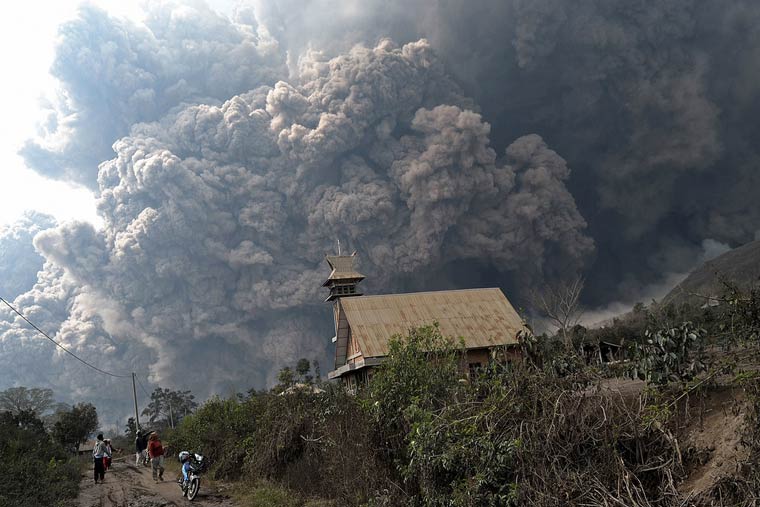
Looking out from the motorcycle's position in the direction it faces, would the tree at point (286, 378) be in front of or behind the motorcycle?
behind

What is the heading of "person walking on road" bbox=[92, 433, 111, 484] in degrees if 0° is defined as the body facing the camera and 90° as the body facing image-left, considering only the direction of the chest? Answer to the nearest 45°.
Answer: approximately 180°

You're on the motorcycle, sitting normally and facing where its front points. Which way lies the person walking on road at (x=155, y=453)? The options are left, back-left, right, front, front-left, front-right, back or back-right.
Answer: back-right

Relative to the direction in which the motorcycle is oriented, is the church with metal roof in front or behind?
behind

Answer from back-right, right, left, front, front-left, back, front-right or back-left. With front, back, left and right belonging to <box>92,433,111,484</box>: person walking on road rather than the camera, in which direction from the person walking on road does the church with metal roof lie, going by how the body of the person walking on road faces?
right

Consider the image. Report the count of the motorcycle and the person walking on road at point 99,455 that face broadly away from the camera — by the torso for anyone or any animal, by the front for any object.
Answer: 1
